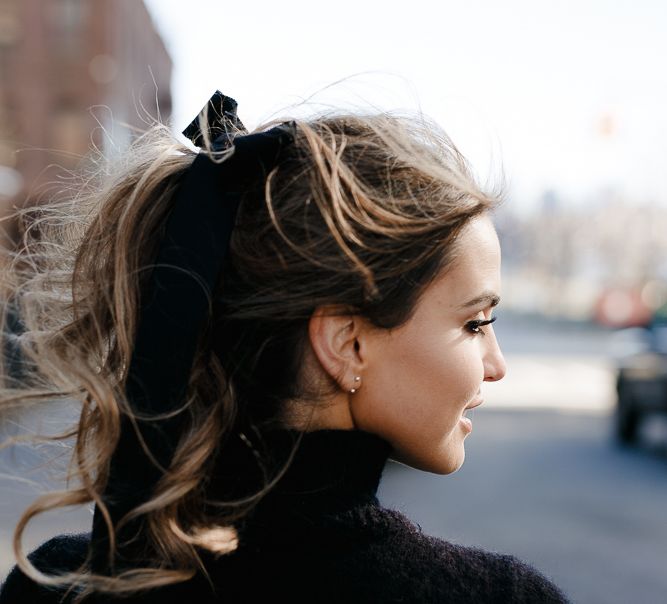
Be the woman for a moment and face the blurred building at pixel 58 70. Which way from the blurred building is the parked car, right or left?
right

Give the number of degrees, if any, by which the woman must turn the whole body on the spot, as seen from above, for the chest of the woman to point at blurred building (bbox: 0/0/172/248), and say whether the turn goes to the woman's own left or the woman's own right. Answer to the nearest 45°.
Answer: approximately 45° to the woman's own left

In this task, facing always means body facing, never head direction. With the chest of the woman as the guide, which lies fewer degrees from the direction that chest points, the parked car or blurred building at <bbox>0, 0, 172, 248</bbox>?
the parked car

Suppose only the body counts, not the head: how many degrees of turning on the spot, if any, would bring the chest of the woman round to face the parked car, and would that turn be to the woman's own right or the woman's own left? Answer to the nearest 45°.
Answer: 0° — they already face it

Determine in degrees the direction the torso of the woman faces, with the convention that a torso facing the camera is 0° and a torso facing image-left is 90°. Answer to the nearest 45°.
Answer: approximately 225°
